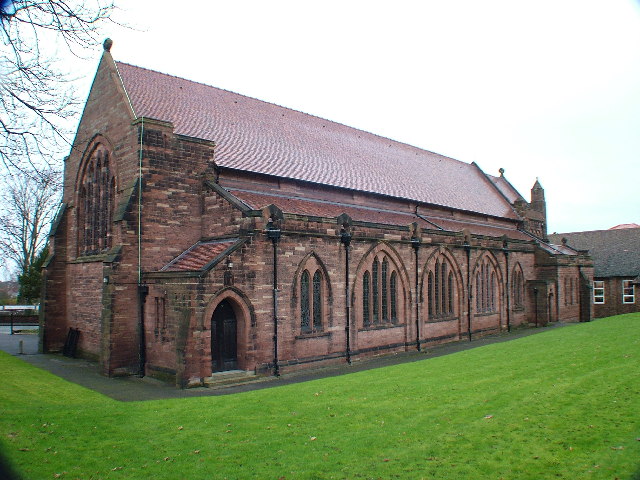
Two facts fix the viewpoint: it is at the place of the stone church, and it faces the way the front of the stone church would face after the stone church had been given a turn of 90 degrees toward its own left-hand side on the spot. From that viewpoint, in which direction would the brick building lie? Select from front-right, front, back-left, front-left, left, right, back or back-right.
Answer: left

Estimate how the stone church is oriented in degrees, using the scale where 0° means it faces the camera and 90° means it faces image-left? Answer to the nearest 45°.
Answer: approximately 45°
